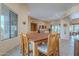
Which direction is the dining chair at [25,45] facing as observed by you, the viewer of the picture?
facing away from the viewer and to the right of the viewer

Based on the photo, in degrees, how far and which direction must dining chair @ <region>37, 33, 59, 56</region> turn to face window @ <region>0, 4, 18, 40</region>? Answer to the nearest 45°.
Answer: approximately 45° to its left

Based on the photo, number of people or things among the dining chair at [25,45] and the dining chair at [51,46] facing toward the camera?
0
